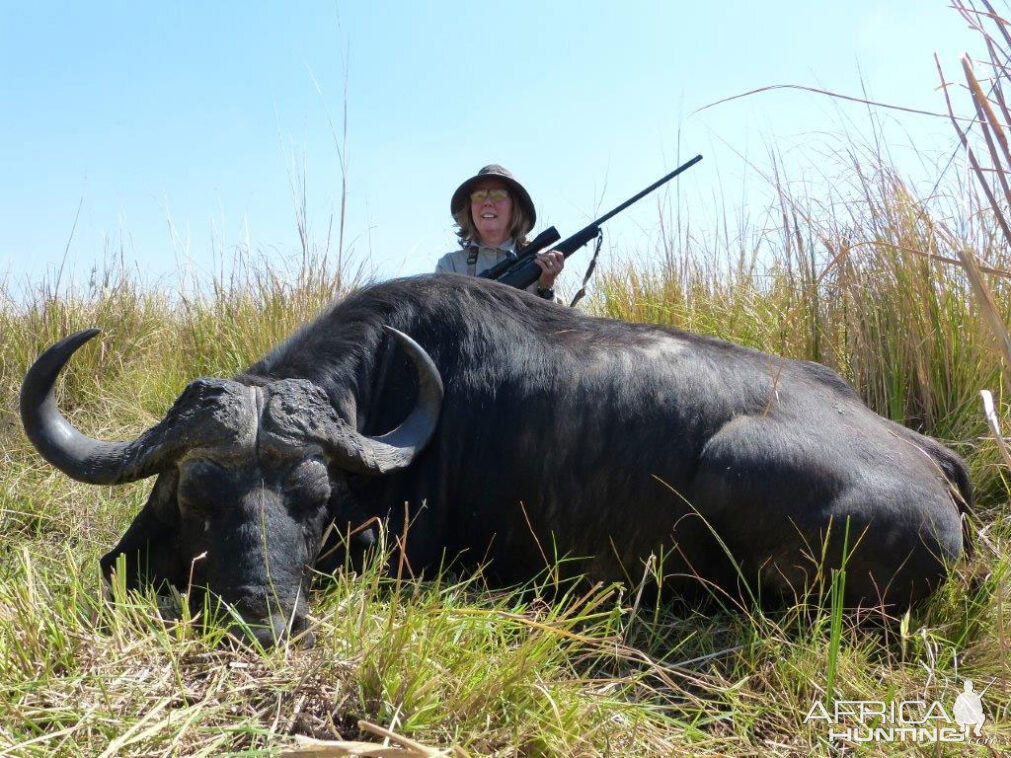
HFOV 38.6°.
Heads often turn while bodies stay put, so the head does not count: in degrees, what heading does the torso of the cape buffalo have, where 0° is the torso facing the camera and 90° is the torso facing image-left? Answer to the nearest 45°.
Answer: approximately 90°
